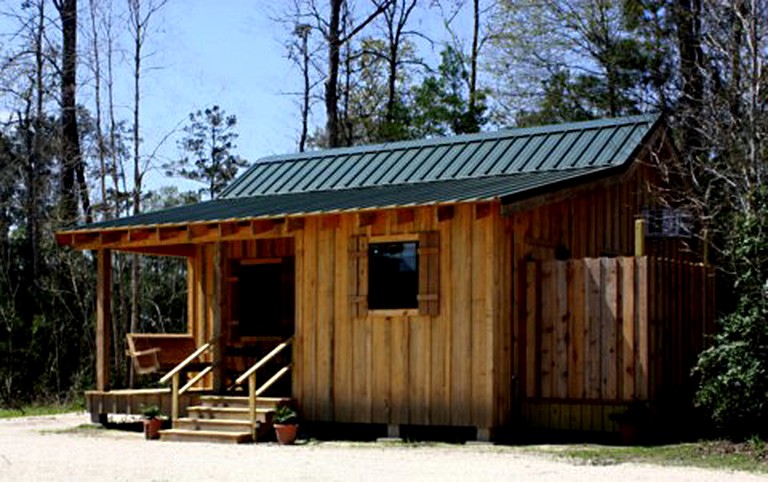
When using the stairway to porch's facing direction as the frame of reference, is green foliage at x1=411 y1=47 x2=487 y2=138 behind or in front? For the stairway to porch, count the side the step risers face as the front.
behind

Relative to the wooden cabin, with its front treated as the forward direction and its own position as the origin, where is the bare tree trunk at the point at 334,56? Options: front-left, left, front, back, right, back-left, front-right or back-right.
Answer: back-right

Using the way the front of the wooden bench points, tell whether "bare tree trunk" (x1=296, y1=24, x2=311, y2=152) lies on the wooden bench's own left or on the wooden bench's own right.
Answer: on the wooden bench's own left

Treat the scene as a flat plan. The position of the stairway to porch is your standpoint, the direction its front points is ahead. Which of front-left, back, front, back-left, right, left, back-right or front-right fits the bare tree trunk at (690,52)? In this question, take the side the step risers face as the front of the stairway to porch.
back

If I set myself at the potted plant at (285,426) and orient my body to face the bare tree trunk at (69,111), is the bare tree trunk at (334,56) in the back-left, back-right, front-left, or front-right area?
front-right

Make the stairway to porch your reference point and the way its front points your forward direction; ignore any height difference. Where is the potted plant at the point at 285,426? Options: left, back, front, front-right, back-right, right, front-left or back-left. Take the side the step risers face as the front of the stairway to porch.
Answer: left

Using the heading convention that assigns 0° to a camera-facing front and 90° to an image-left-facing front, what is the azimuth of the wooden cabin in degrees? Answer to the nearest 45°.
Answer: approximately 45°

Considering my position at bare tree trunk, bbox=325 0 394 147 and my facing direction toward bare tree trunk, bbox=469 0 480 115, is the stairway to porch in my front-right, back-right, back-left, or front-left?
back-right
